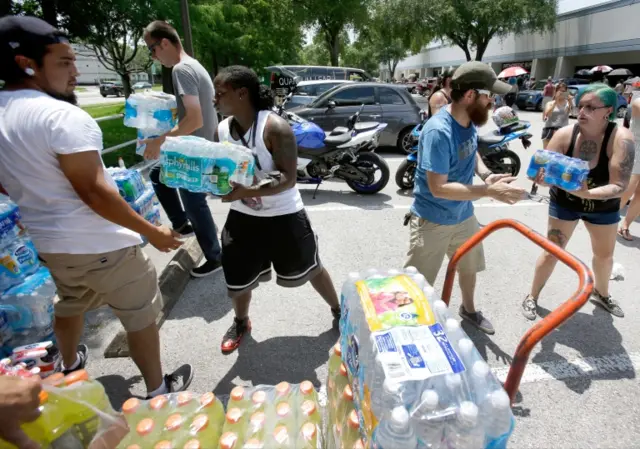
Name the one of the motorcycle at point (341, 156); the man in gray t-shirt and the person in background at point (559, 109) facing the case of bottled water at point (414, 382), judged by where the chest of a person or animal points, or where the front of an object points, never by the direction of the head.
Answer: the person in background

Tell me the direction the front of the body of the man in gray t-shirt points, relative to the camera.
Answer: to the viewer's left

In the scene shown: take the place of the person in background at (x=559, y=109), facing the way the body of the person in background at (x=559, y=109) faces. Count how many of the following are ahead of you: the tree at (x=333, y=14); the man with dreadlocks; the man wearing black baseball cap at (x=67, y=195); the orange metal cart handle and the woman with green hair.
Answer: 4

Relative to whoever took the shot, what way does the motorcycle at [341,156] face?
facing to the left of the viewer

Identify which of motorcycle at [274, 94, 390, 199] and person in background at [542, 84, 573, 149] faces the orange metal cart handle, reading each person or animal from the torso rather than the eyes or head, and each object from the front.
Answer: the person in background

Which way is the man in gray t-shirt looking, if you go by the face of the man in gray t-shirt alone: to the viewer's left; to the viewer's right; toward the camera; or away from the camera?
to the viewer's left

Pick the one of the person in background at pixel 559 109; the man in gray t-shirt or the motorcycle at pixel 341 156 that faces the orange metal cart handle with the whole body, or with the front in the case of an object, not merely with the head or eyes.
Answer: the person in background

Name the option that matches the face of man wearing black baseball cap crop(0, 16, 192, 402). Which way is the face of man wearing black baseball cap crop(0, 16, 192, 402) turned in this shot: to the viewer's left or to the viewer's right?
to the viewer's right
